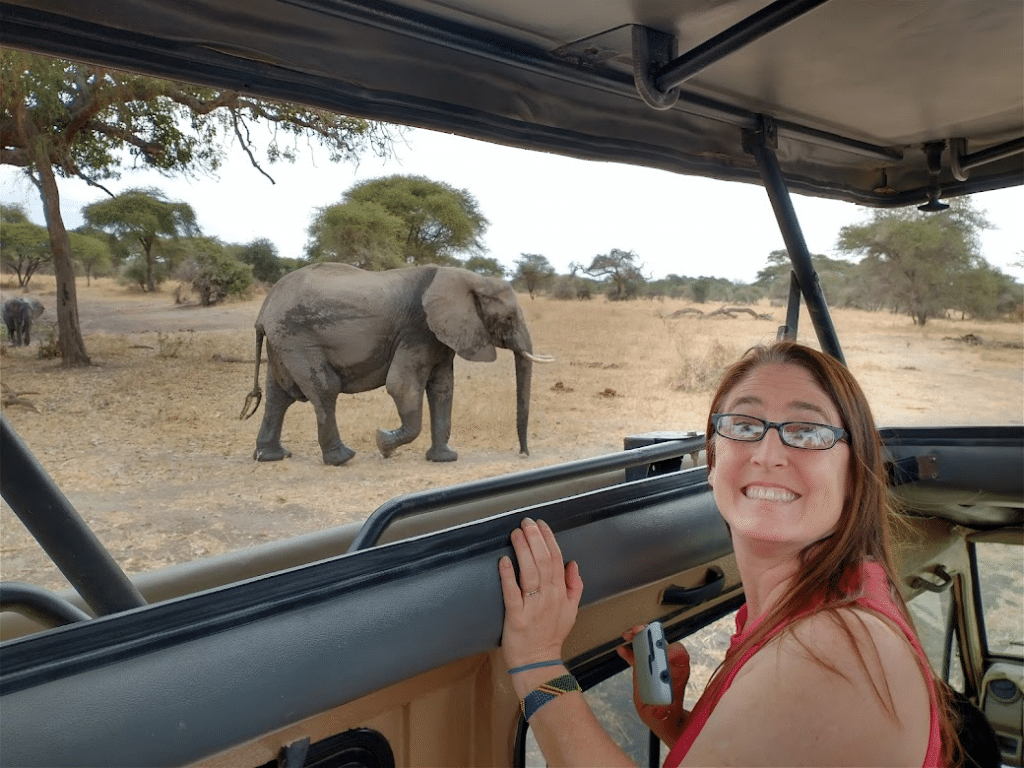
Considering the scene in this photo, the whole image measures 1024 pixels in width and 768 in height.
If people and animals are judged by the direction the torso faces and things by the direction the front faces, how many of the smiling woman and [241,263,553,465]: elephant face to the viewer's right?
1

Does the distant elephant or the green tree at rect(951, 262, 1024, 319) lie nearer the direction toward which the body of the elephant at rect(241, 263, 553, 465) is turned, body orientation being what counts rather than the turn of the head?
the green tree

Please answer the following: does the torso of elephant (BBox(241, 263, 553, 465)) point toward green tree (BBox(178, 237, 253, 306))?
no

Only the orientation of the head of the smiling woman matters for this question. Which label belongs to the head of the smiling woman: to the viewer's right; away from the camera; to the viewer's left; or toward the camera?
toward the camera

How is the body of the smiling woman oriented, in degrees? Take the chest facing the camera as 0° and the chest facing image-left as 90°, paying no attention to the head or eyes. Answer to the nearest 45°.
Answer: approximately 90°

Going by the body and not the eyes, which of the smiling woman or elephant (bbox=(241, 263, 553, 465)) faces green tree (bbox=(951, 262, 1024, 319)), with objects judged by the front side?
the elephant

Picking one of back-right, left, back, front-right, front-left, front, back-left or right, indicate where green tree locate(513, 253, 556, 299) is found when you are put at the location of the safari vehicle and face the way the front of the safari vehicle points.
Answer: front-left

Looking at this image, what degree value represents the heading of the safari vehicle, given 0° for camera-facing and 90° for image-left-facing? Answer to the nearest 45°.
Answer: approximately 225°

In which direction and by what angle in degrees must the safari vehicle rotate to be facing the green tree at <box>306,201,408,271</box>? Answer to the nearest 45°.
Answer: approximately 45° to its left

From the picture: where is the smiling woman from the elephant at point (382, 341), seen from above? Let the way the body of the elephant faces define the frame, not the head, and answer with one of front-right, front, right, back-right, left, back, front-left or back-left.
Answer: right

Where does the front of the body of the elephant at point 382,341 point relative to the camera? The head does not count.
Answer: to the viewer's right
